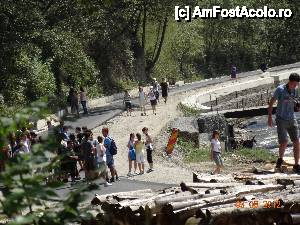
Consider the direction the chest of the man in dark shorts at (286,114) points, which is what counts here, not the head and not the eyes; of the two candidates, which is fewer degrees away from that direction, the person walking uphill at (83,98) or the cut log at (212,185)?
the cut log

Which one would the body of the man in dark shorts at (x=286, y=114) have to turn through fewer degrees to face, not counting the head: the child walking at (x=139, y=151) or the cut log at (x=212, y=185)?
the cut log
